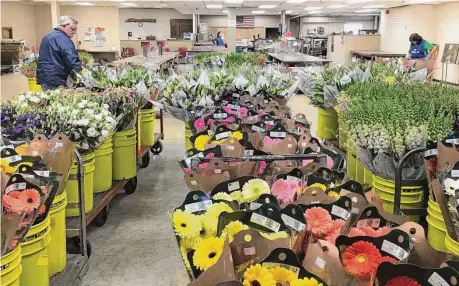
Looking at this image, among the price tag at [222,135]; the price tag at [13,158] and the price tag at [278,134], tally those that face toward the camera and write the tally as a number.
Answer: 3

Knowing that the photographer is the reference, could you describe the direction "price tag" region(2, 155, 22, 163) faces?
facing the viewer

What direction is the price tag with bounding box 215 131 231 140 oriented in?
toward the camera

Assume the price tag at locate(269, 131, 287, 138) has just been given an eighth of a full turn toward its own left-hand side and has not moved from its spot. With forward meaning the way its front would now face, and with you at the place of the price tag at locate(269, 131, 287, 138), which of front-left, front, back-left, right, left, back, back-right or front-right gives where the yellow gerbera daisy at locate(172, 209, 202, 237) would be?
front-right

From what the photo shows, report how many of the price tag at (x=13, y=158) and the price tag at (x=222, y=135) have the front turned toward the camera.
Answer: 2

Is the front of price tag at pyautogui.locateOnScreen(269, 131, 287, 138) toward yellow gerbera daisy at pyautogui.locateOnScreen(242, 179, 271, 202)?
yes

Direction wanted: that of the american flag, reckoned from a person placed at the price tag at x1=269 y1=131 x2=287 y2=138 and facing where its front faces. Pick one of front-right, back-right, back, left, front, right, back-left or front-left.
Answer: back

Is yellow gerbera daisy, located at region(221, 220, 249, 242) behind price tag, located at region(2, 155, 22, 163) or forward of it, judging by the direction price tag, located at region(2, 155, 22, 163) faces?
forward

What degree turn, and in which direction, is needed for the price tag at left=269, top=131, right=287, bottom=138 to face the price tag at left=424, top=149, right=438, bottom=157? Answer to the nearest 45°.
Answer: approximately 45° to its left

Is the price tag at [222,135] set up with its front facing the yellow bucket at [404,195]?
no

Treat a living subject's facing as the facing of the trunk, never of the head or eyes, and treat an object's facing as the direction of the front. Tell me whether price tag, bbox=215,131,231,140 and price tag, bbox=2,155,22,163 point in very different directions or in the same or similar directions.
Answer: same or similar directions

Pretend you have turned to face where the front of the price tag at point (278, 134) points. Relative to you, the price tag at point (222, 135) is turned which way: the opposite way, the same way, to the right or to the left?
the same way

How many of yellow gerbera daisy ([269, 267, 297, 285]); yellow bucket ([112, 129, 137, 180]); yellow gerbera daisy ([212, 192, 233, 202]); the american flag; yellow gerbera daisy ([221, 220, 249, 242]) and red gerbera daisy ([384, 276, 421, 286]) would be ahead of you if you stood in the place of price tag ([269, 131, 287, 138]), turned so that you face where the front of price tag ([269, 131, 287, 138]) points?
4

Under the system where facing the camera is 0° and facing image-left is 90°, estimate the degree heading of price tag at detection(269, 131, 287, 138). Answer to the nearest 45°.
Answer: approximately 0°

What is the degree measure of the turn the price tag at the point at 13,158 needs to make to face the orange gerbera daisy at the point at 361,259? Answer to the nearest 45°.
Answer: approximately 45° to its left

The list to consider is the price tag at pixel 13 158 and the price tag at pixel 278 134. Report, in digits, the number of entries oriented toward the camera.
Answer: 2

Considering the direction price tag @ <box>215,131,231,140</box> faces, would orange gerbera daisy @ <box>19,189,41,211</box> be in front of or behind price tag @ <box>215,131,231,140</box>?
in front

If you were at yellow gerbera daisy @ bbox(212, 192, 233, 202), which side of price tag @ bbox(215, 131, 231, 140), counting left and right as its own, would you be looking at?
front

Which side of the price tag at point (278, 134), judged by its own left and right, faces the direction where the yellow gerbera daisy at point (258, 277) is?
front
